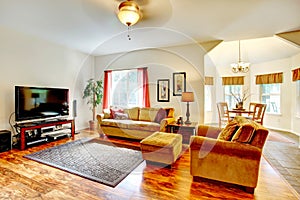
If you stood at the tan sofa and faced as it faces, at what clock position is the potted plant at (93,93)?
The potted plant is roughly at 3 o'clock from the tan sofa.

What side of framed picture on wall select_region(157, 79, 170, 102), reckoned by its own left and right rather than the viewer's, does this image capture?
front

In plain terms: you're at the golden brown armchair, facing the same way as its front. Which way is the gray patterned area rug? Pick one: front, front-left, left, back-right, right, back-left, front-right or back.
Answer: front

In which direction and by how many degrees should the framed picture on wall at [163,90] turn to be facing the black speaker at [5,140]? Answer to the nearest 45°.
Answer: approximately 45° to its right

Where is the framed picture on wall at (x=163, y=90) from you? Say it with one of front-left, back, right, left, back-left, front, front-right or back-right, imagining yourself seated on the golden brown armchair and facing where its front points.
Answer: front-right

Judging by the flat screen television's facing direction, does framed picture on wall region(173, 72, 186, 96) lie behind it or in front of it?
in front

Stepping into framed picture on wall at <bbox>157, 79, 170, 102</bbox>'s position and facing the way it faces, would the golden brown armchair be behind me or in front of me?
in front

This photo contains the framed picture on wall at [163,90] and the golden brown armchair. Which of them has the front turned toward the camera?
the framed picture on wall

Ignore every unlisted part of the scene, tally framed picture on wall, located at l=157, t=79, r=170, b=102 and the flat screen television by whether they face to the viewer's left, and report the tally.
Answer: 0

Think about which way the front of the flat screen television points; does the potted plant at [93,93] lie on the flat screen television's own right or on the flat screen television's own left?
on the flat screen television's own left

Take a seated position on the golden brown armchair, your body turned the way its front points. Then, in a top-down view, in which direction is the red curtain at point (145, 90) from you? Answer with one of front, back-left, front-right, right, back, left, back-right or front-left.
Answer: front-right

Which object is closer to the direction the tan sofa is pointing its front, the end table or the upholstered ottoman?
the upholstered ottoman

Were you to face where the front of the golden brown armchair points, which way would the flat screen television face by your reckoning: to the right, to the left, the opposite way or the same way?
the opposite way

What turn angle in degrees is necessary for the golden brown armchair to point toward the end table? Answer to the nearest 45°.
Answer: approximately 45° to its right

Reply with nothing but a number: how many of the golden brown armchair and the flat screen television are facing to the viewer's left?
1

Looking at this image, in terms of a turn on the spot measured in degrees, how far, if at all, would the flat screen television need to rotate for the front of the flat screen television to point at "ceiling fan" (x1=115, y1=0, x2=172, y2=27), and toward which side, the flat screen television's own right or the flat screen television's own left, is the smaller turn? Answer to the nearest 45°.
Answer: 0° — it already faces it

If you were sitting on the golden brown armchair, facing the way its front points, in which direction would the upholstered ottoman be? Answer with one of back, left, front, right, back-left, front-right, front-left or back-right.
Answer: front

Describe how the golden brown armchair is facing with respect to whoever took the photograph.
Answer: facing to the left of the viewer

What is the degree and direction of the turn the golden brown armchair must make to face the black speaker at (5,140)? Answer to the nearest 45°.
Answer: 0° — it already faces it
